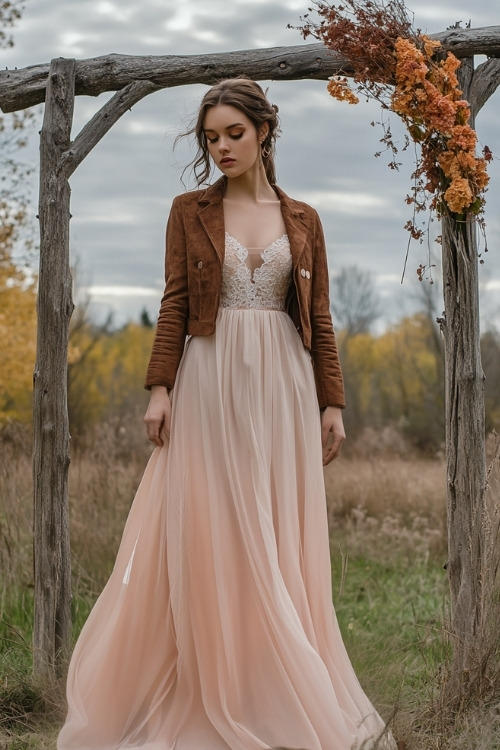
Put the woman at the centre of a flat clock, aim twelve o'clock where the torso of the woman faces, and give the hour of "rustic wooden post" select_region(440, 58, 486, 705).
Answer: The rustic wooden post is roughly at 8 o'clock from the woman.

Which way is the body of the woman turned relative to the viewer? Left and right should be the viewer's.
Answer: facing the viewer

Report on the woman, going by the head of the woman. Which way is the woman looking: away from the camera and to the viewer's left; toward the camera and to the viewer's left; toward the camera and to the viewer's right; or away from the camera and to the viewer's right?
toward the camera and to the viewer's left

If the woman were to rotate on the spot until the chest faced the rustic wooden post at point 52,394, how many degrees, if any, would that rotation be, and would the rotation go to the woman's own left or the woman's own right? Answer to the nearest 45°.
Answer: approximately 135° to the woman's own right

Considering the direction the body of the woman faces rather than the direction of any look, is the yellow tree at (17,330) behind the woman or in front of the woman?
behind
